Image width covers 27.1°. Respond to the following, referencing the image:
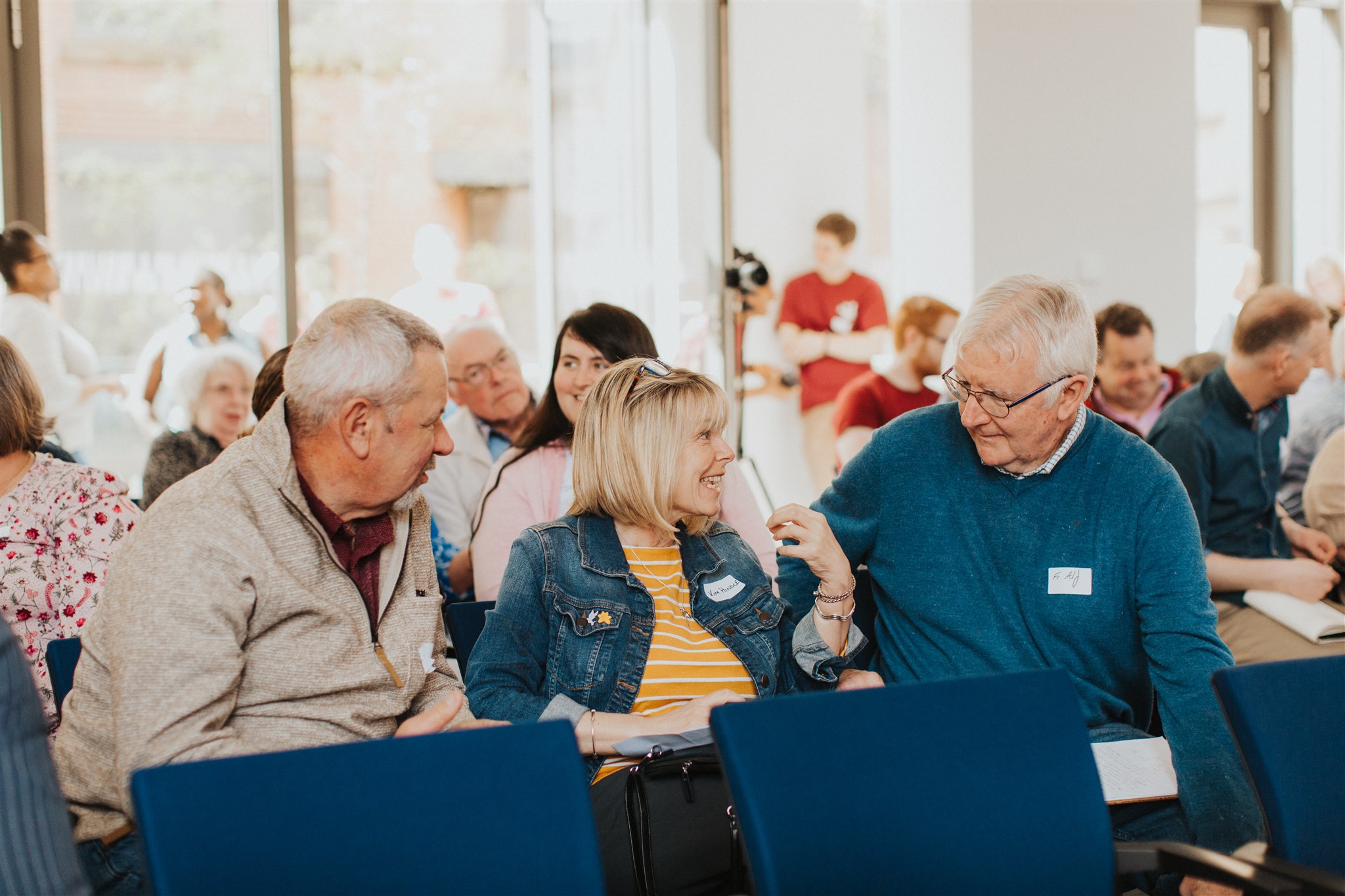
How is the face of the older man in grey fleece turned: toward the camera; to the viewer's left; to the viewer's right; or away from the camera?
to the viewer's right

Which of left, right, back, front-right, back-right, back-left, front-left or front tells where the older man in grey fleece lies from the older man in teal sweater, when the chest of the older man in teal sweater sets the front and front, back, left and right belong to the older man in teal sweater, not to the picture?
front-right

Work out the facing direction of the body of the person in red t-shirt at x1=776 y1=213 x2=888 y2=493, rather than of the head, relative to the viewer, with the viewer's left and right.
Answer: facing the viewer

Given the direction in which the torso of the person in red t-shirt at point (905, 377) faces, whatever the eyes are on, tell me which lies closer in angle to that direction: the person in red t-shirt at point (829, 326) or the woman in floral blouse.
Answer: the woman in floral blouse

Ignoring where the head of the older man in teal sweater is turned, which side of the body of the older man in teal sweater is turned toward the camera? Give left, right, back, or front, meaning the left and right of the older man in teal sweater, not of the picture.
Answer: front

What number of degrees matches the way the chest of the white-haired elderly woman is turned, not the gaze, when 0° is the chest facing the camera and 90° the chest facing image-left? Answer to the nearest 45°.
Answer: approximately 315°

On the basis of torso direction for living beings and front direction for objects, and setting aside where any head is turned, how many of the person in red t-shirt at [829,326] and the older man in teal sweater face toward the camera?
2

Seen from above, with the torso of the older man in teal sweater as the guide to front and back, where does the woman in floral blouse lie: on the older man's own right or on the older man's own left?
on the older man's own right

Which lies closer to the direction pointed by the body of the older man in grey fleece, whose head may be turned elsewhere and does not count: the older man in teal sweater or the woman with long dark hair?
the older man in teal sweater

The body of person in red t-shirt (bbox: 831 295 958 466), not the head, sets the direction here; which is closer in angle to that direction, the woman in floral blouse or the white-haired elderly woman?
the woman in floral blouse

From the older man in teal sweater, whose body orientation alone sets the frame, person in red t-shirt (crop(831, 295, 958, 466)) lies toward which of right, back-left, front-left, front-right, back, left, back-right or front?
back

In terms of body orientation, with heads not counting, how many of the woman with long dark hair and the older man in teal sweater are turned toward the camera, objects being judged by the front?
2

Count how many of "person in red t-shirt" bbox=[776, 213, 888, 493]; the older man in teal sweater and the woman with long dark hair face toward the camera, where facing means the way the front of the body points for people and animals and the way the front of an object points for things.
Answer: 3

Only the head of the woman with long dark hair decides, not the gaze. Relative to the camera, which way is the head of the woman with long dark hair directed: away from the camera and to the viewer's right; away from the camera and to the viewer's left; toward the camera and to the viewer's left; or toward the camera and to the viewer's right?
toward the camera and to the viewer's right
